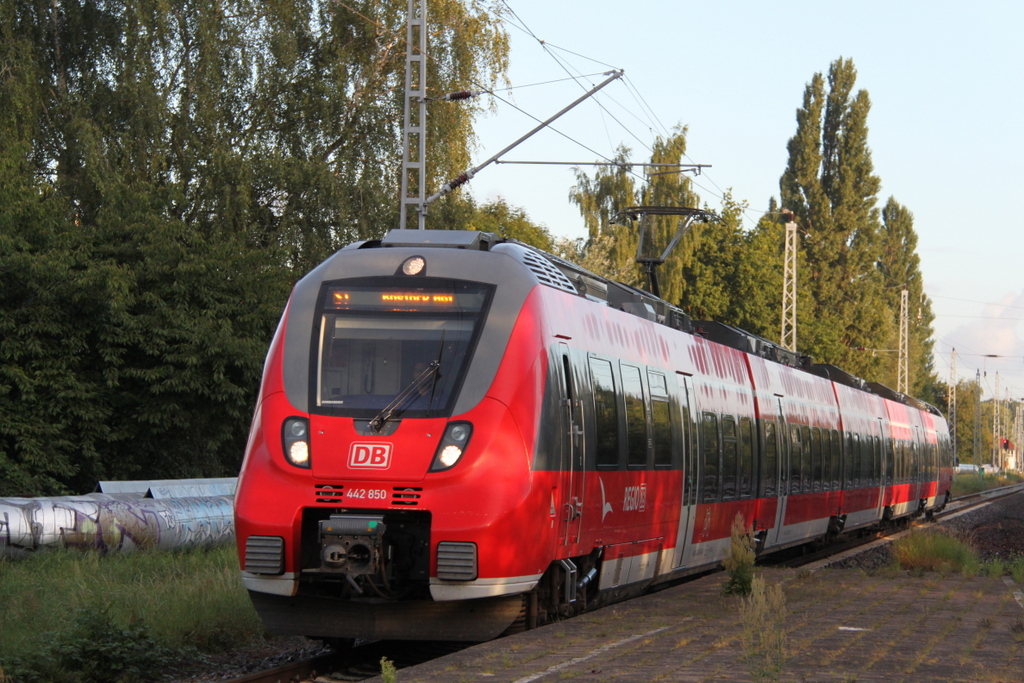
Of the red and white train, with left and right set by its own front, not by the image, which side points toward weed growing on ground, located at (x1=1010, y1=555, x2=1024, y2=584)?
left

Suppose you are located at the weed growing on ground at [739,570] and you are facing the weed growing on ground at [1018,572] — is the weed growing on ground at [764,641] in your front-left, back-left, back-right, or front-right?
back-right

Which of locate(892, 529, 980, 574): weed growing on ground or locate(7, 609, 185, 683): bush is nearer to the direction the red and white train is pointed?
the bush

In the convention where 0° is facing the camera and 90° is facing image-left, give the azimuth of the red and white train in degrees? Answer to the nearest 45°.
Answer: approximately 45°

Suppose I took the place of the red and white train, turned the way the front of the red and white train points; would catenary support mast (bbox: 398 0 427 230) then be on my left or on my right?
on my right

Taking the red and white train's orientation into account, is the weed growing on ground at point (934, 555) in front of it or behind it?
behind

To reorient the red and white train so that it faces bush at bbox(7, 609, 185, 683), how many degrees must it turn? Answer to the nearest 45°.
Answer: approximately 45° to its right

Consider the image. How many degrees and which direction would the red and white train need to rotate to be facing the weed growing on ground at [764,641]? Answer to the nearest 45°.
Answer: approximately 90° to its left
